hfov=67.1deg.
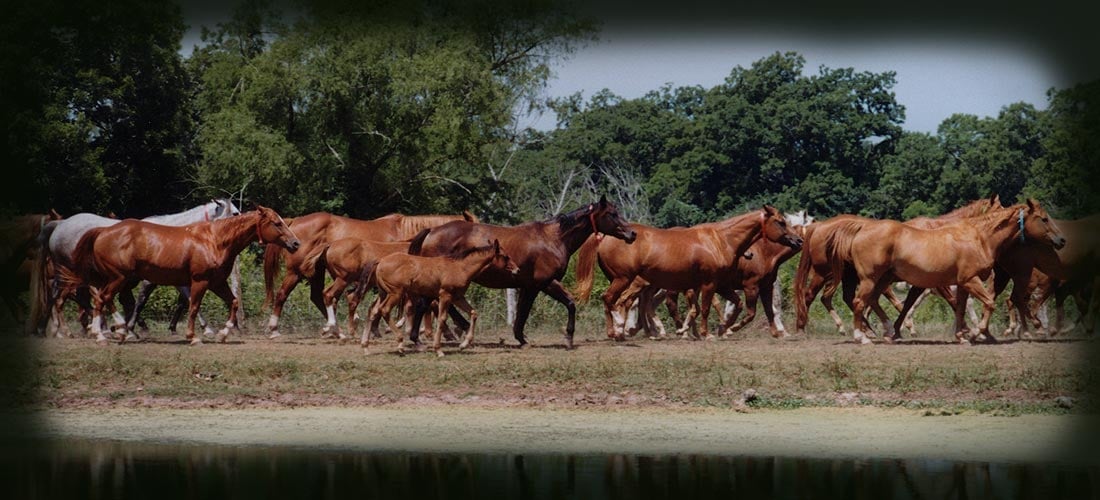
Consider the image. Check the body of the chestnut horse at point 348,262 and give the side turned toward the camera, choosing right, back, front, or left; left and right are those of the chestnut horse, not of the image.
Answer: right

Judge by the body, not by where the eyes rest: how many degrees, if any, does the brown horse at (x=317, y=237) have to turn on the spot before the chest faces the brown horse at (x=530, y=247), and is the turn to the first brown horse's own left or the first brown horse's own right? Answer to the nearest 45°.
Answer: approximately 45° to the first brown horse's own right

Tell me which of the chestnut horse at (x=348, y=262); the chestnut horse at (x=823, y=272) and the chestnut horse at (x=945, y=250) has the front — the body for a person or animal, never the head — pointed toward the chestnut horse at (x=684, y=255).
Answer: the chestnut horse at (x=348, y=262)

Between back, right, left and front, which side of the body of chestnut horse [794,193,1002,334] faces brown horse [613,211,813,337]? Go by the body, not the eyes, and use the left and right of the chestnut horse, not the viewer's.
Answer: back

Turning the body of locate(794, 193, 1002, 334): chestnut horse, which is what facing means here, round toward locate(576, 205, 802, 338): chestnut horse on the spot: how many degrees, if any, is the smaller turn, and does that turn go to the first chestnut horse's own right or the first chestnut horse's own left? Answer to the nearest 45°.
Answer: approximately 135° to the first chestnut horse's own right

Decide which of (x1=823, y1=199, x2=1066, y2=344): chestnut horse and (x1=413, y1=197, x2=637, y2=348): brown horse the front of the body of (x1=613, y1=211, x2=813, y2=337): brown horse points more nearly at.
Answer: the chestnut horse

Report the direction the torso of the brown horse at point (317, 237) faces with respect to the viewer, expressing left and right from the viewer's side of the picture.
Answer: facing to the right of the viewer

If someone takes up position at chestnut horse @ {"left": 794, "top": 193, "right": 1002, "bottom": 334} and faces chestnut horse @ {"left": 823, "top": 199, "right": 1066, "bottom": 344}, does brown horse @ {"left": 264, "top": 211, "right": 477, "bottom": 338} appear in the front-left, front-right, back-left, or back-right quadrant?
back-right

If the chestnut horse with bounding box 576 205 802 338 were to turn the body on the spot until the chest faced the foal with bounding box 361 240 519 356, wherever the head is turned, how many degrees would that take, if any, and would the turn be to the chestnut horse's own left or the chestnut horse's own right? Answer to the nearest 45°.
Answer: approximately 135° to the chestnut horse's own right

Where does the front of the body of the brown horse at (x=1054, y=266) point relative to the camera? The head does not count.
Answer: to the viewer's right

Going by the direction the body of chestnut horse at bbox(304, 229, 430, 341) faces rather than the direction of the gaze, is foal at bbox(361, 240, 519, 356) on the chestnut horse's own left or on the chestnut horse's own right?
on the chestnut horse's own right

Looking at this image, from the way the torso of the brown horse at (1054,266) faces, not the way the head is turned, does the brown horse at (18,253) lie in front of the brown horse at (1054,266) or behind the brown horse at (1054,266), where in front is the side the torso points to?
behind
